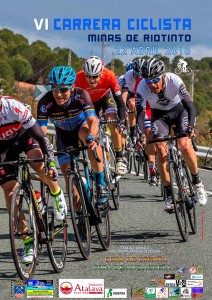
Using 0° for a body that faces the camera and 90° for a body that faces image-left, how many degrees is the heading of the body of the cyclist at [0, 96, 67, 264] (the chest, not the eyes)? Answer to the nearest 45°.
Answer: approximately 0°
